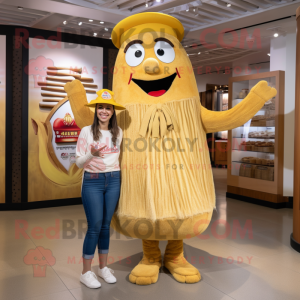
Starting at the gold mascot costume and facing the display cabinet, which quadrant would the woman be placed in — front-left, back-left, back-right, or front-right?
back-left

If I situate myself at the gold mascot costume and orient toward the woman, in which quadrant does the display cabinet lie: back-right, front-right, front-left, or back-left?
back-right

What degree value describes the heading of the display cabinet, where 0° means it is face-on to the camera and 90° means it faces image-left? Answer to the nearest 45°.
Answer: approximately 45°

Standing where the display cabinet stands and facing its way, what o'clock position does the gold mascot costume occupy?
The gold mascot costume is roughly at 11 o'clock from the display cabinet.

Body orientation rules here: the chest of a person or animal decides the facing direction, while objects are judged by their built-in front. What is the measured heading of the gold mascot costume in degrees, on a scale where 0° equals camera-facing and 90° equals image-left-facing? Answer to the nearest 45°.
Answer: approximately 0°

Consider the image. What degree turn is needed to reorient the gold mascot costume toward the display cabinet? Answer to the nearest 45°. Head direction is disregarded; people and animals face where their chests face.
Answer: approximately 135° to its left
